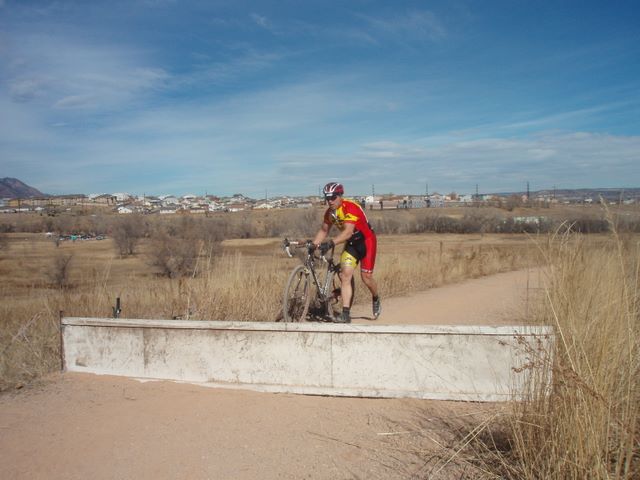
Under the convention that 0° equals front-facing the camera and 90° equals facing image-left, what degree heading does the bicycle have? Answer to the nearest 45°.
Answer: approximately 45°

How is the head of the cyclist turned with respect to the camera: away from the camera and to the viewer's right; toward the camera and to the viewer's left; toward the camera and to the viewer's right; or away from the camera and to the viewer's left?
toward the camera and to the viewer's left
